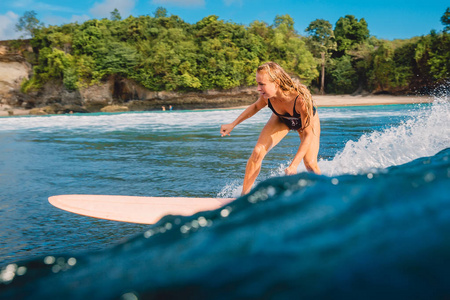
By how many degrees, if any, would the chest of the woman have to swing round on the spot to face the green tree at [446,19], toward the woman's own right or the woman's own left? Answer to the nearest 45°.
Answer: approximately 180°

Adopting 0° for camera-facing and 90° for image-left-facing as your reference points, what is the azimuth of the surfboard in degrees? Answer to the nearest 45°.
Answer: approximately 90°

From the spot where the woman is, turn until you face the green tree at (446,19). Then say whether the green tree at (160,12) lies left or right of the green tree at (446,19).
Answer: left

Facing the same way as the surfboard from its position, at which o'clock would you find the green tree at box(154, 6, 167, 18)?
The green tree is roughly at 3 o'clock from the surfboard.

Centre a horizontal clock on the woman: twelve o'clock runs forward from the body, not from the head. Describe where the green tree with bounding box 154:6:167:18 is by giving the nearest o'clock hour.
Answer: The green tree is roughly at 4 o'clock from the woman.

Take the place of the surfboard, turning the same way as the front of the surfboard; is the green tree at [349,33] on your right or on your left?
on your right

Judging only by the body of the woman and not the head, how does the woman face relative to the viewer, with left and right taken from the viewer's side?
facing the viewer and to the left of the viewer
